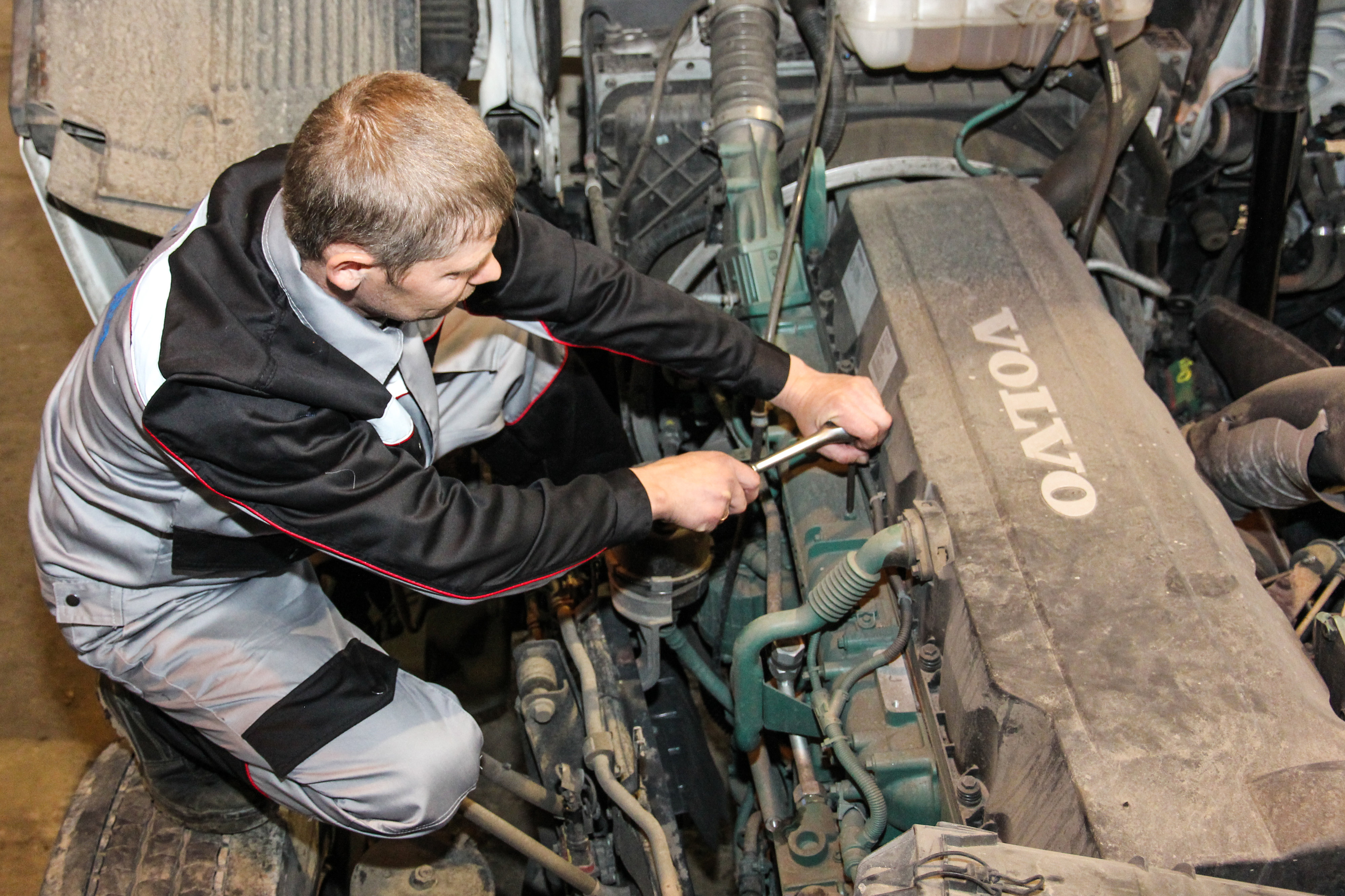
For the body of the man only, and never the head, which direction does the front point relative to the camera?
to the viewer's right

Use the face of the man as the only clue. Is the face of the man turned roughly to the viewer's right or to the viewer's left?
to the viewer's right
